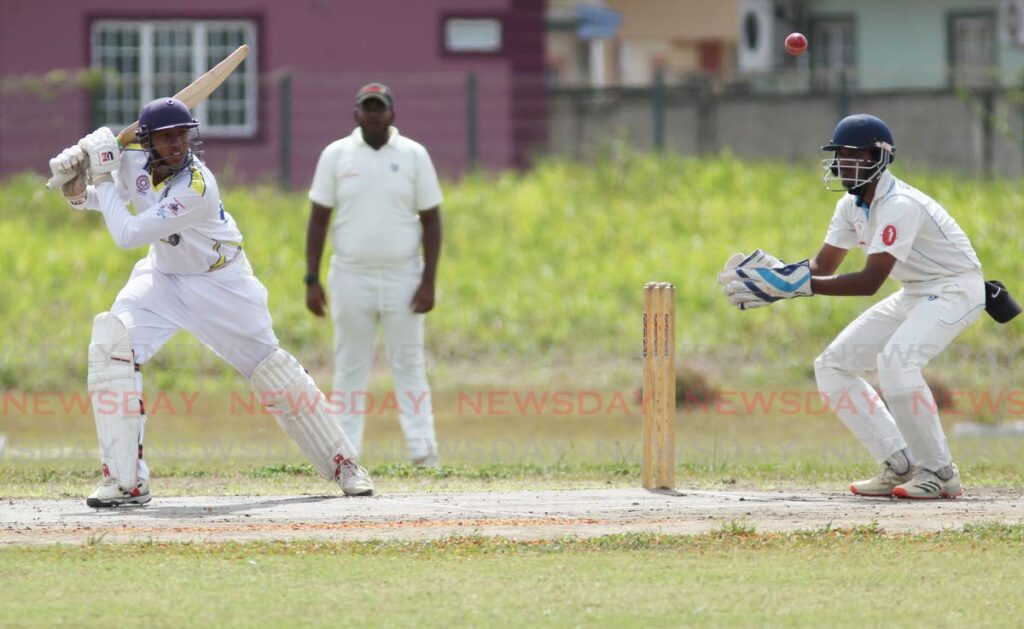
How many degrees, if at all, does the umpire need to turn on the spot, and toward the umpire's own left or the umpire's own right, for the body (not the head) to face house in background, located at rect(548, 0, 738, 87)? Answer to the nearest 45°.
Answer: approximately 180°

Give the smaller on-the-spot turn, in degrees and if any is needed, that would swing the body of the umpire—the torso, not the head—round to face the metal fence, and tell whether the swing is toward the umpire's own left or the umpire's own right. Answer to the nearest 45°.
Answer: approximately 180°

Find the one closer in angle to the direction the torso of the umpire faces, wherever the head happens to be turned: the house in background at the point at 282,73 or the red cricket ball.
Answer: the red cricket ball

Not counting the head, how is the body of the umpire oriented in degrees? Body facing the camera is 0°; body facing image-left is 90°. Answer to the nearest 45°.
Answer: approximately 0°

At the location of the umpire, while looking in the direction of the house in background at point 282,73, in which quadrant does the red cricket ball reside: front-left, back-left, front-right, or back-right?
back-right

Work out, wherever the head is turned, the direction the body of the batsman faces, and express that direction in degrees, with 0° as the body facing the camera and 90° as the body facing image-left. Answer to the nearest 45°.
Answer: approximately 0°

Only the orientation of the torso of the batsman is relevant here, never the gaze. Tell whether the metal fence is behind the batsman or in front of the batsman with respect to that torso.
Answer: behind

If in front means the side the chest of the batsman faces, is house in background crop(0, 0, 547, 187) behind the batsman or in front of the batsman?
behind

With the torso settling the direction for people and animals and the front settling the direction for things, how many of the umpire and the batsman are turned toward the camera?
2
